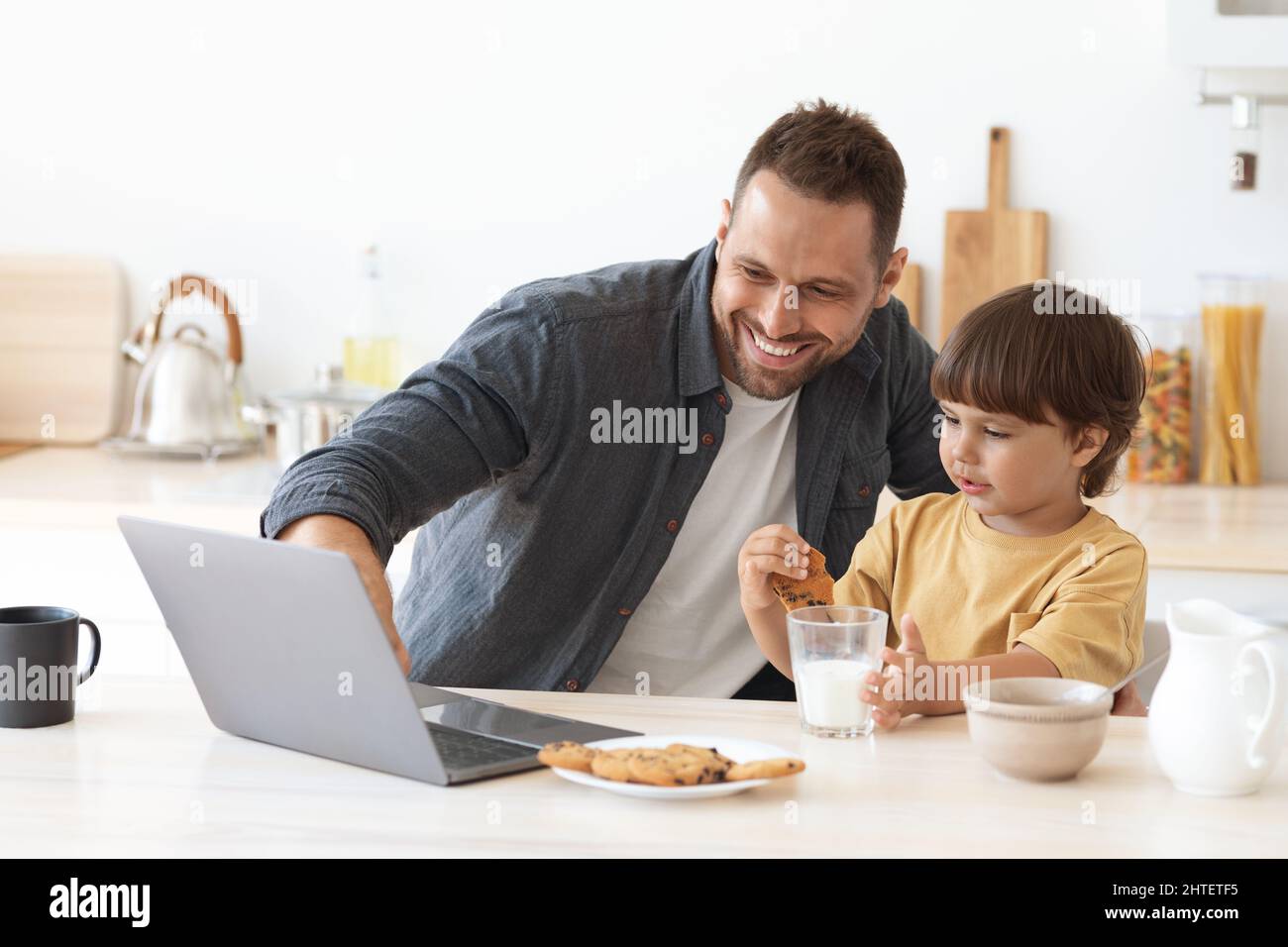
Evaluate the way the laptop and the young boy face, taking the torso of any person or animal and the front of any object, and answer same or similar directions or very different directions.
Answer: very different directions

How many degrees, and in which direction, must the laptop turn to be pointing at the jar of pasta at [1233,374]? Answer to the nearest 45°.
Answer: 0° — it already faces it

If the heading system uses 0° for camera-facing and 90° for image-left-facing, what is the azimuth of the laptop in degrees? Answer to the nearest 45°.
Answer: approximately 225°

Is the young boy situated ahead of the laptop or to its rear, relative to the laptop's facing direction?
ahead

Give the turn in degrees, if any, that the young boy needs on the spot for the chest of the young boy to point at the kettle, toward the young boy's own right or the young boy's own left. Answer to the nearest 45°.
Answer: approximately 90° to the young boy's own right

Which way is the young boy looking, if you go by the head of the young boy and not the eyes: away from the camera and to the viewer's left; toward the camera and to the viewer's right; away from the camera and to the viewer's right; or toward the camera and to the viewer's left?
toward the camera and to the viewer's left

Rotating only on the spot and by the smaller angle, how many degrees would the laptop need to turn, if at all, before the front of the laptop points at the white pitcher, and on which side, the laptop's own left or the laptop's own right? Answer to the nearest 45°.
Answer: approximately 45° to the laptop's own right

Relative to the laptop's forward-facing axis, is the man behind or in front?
in front

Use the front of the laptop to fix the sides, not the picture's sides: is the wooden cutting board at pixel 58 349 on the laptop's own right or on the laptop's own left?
on the laptop's own left

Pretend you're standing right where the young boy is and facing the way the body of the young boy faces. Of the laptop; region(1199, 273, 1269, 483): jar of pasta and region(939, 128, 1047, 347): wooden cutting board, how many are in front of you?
1

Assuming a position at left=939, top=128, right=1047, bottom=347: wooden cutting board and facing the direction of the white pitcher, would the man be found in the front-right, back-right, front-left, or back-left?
front-right

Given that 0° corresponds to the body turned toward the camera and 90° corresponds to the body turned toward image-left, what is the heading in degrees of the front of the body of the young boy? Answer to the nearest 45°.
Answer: approximately 45°

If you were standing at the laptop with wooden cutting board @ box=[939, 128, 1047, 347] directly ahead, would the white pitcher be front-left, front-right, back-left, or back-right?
front-right
